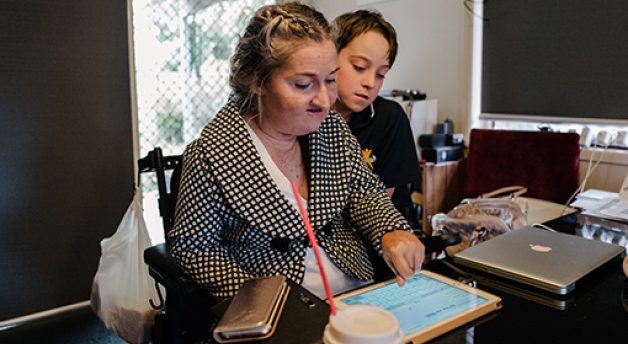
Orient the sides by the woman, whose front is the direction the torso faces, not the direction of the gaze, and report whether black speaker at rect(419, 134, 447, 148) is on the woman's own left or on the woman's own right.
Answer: on the woman's own left

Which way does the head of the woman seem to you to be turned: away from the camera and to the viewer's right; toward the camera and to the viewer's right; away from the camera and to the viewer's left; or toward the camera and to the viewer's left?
toward the camera and to the viewer's right

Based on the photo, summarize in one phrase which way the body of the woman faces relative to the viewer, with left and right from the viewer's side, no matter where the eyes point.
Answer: facing the viewer and to the right of the viewer

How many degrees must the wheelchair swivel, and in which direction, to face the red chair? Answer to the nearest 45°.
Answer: approximately 90° to its left

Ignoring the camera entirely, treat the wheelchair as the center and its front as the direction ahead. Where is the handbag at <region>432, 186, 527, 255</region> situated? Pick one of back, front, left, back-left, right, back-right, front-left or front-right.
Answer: left

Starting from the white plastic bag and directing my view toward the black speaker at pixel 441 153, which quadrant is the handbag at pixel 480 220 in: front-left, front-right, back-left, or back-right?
front-right

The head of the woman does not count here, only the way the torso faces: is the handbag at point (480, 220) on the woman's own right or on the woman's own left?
on the woman's own left

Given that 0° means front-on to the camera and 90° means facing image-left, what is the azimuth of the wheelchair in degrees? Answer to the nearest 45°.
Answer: approximately 315°

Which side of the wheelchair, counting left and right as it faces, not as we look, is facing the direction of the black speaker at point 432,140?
left
